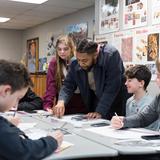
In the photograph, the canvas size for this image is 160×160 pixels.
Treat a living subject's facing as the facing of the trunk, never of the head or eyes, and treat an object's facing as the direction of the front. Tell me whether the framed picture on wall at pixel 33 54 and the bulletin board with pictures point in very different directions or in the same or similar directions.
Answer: same or similar directions

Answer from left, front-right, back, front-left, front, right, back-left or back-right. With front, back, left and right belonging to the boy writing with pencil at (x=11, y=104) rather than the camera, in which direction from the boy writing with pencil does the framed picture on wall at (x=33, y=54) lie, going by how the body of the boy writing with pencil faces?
left

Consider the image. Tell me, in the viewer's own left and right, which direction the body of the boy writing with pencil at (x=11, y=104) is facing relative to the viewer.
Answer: facing to the right of the viewer

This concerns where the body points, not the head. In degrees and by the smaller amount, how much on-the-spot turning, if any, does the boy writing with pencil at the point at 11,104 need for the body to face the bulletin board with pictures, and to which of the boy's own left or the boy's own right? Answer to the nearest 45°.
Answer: approximately 45° to the boy's own left

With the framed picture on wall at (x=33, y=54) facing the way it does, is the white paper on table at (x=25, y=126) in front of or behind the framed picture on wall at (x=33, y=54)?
in front

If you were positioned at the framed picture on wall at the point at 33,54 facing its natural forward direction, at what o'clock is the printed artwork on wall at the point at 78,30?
The printed artwork on wall is roughly at 10 o'clock from the framed picture on wall.

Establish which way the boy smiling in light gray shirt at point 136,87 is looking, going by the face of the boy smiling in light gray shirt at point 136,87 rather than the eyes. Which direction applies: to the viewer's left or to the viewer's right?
to the viewer's left

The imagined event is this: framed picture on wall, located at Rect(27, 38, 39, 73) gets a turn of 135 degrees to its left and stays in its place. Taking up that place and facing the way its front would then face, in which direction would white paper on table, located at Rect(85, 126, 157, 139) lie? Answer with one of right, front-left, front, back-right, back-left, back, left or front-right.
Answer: right

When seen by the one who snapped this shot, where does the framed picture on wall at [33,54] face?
facing the viewer and to the left of the viewer

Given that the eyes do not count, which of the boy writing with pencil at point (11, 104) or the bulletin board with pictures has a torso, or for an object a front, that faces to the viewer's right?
the boy writing with pencil

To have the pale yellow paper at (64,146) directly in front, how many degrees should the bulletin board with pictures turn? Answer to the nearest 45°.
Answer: approximately 45° to its left

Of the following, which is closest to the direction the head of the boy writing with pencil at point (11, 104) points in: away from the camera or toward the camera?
away from the camera

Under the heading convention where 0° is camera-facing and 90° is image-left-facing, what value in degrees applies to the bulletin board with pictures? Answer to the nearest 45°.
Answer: approximately 45°

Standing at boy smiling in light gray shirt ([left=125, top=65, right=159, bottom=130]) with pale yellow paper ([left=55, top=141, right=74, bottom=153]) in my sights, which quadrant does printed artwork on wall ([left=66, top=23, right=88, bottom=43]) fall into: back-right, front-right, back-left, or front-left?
back-right
